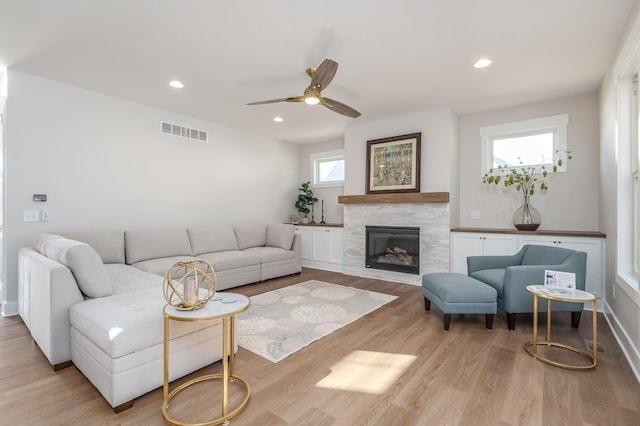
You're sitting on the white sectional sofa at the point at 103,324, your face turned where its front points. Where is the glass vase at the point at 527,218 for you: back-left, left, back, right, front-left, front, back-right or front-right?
front-left

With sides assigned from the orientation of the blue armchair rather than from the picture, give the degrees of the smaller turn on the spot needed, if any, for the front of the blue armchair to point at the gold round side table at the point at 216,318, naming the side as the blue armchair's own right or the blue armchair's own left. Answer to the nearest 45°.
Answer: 0° — it already faces it

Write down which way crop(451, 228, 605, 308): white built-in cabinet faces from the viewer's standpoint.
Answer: facing the viewer

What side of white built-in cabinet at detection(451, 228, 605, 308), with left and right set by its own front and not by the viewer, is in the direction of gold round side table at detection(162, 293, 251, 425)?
front

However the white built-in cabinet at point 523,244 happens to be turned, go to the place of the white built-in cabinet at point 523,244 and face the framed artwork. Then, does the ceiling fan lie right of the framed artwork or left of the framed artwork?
left

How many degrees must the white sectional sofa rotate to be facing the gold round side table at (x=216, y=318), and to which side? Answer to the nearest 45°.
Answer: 0° — it already faces it

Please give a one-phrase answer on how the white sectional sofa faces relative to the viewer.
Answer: facing the viewer and to the right of the viewer

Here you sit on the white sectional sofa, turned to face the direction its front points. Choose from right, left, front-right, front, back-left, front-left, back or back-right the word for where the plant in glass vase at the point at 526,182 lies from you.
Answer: front-left

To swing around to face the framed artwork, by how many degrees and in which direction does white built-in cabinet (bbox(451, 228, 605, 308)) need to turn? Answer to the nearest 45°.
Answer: approximately 90° to its right

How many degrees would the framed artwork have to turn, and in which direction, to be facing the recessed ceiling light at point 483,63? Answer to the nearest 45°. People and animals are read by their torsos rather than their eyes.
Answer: approximately 90° to its left

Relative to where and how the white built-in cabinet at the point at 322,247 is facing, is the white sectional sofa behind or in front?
in front

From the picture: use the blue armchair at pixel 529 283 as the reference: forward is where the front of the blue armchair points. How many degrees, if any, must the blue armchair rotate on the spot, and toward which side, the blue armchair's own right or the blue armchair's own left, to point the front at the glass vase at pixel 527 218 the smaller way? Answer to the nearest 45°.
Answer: approximately 135° to the blue armchair's own right

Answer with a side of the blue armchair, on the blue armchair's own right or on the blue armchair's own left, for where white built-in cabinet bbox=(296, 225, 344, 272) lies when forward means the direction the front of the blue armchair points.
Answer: on the blue armchair's own right

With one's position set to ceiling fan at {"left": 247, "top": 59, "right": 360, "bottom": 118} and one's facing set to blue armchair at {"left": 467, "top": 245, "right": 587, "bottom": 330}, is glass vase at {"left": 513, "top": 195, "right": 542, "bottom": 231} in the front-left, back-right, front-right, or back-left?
front-left

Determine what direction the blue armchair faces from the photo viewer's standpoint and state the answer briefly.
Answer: facing the viewer and to the left of the viewer
